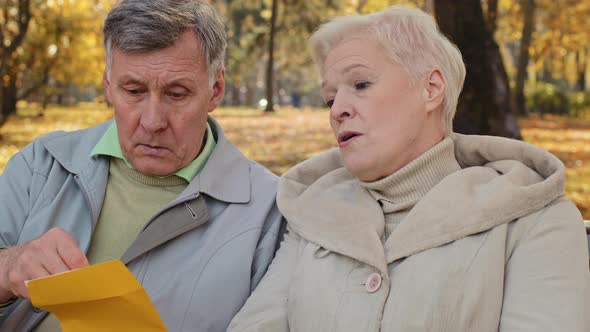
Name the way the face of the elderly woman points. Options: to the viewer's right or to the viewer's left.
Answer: to the viewer's left

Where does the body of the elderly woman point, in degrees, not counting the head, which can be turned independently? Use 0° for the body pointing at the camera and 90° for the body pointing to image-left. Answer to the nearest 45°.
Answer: approximately 45°

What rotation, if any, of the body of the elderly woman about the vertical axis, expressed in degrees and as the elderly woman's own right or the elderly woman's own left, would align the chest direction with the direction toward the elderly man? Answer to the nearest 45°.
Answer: approximately 45° to the elderly woman's own right

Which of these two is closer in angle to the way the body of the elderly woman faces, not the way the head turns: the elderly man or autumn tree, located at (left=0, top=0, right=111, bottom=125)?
the elderly man

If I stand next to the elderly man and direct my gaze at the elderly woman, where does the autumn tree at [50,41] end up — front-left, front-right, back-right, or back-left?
back-left

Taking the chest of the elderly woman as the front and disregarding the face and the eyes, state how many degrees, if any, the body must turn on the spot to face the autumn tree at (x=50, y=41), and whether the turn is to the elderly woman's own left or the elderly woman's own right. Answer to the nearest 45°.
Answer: approximately 90° to the elderly woman's own right

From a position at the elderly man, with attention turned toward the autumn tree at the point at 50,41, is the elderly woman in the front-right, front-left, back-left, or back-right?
back-right
